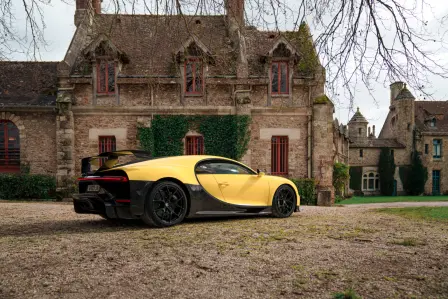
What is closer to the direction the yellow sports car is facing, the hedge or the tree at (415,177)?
the tree

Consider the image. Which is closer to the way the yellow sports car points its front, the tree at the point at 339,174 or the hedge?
the tree

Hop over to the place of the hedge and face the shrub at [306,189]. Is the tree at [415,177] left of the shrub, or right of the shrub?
left

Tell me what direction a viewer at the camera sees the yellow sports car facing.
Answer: facing away from the viewer and to the right of the viewer

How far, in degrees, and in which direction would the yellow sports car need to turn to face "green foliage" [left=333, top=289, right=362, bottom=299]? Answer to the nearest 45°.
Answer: approximately 135° to its right
